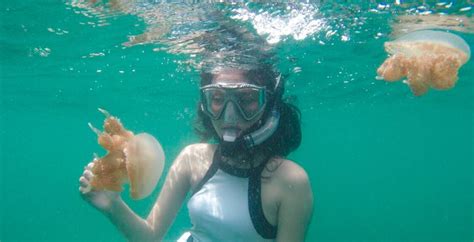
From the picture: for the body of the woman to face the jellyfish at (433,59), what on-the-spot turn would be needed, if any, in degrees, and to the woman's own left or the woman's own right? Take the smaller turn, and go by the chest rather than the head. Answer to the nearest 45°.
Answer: approximately 135° to the woman's own left

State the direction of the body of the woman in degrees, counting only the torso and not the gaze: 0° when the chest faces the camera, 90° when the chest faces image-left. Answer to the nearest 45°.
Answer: approximately 45°
